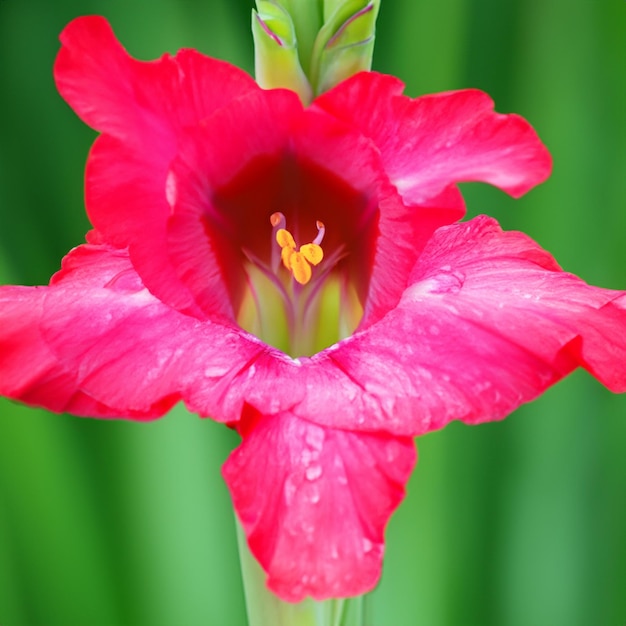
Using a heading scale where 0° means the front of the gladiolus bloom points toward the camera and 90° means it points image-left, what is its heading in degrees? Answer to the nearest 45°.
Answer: approximately 0°
